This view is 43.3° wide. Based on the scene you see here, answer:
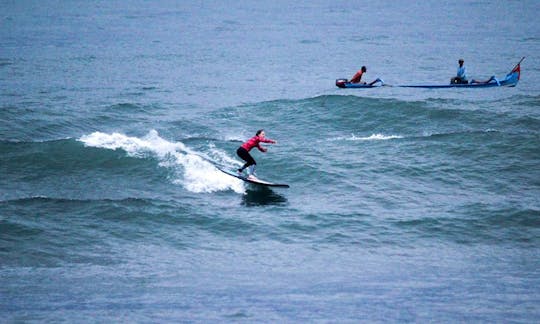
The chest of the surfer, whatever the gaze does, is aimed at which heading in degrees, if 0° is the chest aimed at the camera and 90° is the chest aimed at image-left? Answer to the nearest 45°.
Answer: approximately 270°
